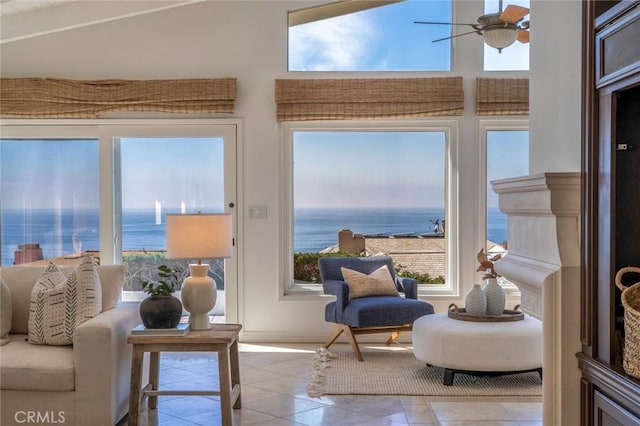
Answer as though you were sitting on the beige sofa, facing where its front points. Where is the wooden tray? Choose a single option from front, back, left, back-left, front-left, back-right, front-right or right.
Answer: left

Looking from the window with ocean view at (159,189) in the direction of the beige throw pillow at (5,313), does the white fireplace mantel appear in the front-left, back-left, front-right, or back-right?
front-left

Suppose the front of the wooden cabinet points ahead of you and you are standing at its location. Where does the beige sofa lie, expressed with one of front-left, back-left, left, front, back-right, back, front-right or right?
front-right

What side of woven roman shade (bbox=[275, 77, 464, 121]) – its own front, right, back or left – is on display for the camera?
front

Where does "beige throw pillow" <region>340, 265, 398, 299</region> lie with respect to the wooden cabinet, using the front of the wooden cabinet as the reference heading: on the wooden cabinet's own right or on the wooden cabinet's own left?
on the wooden cabinet's own right

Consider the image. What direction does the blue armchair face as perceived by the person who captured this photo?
facing the viewer and to the right of the viewer

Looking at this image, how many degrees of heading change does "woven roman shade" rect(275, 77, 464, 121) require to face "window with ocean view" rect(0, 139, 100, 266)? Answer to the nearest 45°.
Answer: approximately 90° to its right

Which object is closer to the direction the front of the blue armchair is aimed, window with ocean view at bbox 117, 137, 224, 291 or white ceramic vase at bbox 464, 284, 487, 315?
the white ceramic vase

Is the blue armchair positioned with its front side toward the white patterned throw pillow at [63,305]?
no

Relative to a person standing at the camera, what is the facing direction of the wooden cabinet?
facing the viewer and to the left of the viewer

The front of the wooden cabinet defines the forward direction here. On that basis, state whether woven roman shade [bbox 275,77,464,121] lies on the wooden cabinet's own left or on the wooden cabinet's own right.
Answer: on the wooden cabinet's own right

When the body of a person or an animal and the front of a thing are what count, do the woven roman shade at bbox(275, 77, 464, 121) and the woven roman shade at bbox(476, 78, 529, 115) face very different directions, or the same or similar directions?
same or similar directions

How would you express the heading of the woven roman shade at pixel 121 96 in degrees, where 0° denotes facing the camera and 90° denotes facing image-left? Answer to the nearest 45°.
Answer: approximately 0°

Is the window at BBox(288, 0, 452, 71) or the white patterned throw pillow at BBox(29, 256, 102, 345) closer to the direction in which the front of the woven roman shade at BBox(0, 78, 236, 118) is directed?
the white patterned throw pillow

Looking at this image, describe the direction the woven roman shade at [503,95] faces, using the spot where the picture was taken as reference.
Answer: facing the viewer
